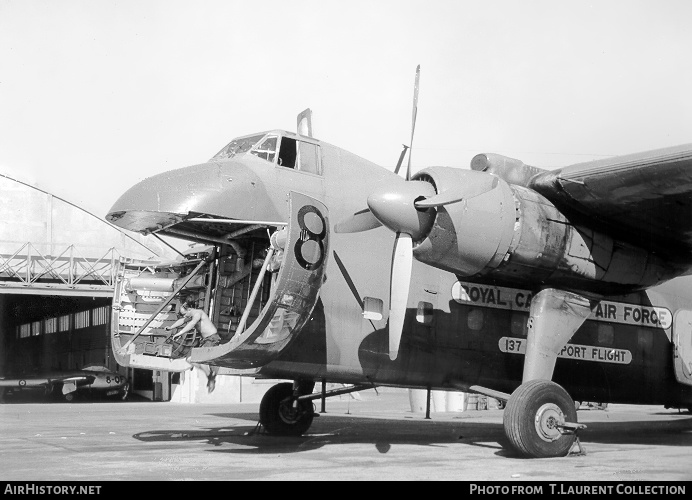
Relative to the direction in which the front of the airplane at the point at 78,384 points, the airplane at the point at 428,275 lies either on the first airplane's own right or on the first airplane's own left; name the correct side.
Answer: on the first airplane's own right

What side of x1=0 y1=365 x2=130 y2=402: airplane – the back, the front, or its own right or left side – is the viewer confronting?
right

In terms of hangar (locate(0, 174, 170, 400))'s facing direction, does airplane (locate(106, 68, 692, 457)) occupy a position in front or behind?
in front

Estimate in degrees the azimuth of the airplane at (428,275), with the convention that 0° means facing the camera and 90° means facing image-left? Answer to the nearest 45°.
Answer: approximately 45°

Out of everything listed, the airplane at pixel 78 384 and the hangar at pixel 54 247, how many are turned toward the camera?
1

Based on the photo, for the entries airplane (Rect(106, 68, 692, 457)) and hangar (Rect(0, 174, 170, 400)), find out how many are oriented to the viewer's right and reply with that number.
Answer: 0

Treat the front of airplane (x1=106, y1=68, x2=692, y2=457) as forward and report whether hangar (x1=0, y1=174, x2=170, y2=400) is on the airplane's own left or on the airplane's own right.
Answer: on the airplane's own right
